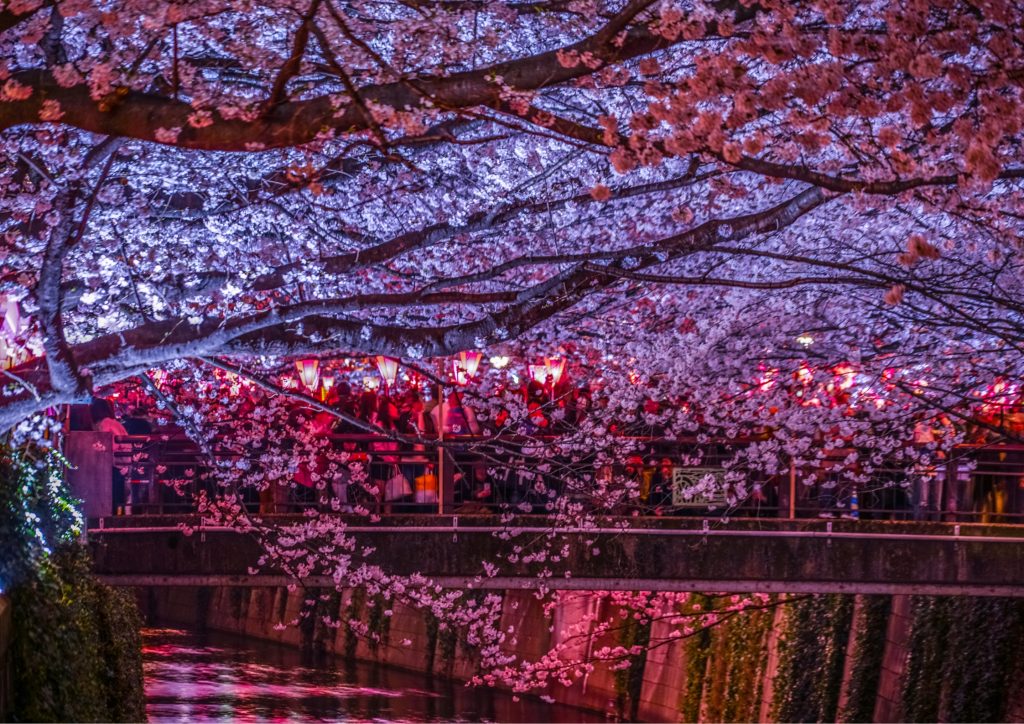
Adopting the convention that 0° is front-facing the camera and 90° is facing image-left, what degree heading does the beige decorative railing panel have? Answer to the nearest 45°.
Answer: approximately 0°

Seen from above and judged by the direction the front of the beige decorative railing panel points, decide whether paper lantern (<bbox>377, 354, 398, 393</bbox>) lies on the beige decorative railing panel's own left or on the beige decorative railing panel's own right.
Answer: on the beige decorative railing panel's own right

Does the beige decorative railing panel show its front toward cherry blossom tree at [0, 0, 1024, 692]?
yes

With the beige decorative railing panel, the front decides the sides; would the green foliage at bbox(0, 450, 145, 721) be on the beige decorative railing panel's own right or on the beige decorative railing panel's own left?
on the beige decorative railing panel's own right

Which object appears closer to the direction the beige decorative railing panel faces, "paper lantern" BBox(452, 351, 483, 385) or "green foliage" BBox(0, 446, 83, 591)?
the green foliage

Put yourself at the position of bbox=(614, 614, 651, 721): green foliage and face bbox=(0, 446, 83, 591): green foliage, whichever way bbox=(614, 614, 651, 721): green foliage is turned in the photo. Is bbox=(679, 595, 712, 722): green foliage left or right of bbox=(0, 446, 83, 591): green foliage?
left

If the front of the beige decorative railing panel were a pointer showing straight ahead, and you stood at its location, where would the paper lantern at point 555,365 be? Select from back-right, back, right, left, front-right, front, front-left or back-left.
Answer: right

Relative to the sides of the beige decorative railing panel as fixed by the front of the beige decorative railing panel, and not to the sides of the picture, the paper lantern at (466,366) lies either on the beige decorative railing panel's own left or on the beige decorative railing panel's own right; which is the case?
on the beige decorative railing panel's own right
